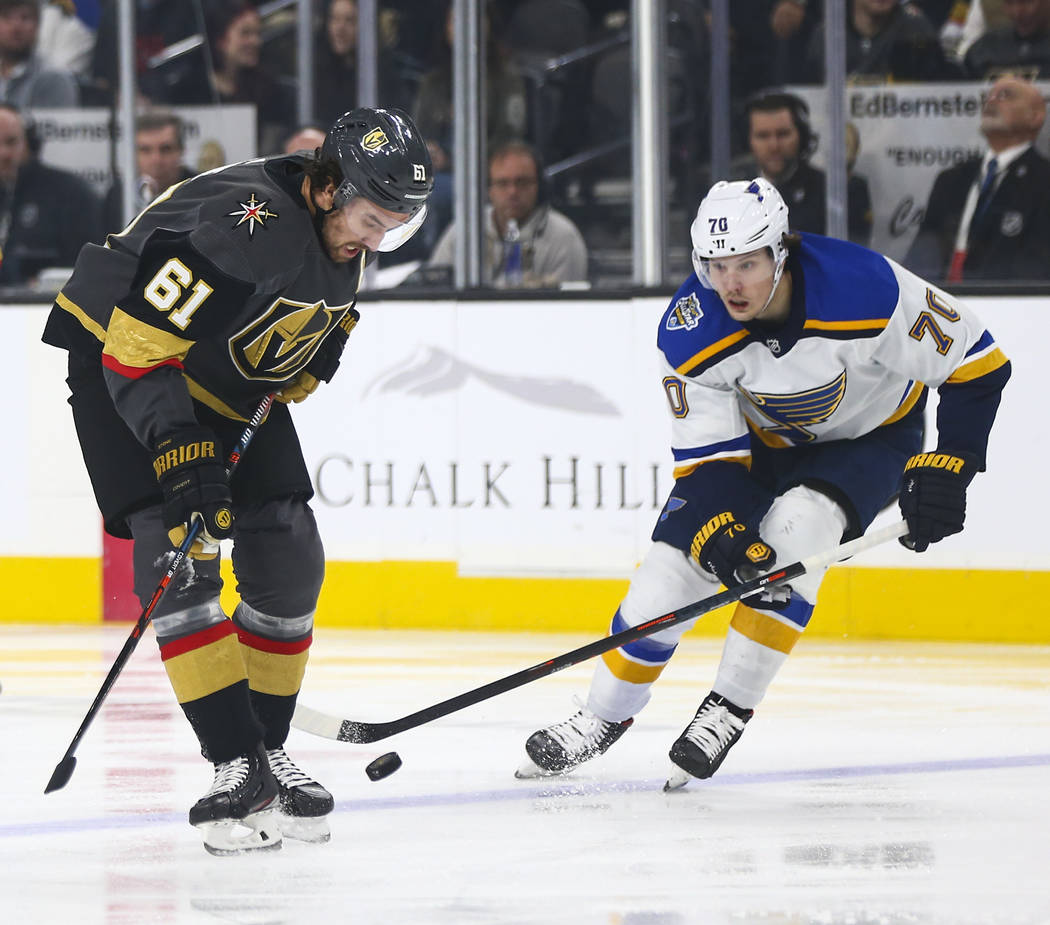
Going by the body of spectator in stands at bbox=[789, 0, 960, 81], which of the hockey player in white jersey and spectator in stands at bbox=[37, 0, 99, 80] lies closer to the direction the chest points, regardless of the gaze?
the hockey player in white jersey

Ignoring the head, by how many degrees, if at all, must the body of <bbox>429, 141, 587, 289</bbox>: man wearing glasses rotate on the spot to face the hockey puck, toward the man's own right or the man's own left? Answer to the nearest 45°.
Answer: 0° — they already face it

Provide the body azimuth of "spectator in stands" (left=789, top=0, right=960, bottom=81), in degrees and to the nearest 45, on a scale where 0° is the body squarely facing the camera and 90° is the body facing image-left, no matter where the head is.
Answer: approximately 0°

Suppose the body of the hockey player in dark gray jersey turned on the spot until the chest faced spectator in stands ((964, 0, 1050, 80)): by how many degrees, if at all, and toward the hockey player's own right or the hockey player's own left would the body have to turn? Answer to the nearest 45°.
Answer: approximately 90° to the hockey player's own left

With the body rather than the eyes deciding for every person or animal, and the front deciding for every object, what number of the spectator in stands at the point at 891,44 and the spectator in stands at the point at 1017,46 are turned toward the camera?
2
